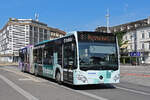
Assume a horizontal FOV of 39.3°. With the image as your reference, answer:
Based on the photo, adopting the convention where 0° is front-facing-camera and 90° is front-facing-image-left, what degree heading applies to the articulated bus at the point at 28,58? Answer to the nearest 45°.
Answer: approximately 315°

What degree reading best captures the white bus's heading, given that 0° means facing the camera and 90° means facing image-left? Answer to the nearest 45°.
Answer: approximately 315°
